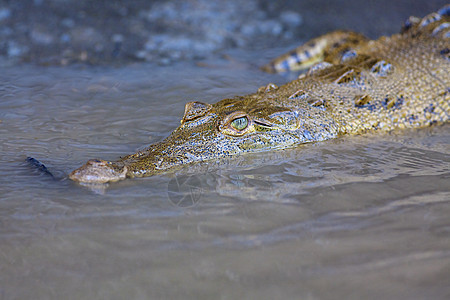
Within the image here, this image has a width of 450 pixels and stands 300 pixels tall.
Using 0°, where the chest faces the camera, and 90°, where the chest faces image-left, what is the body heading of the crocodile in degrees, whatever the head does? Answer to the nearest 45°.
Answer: approximately 45°
